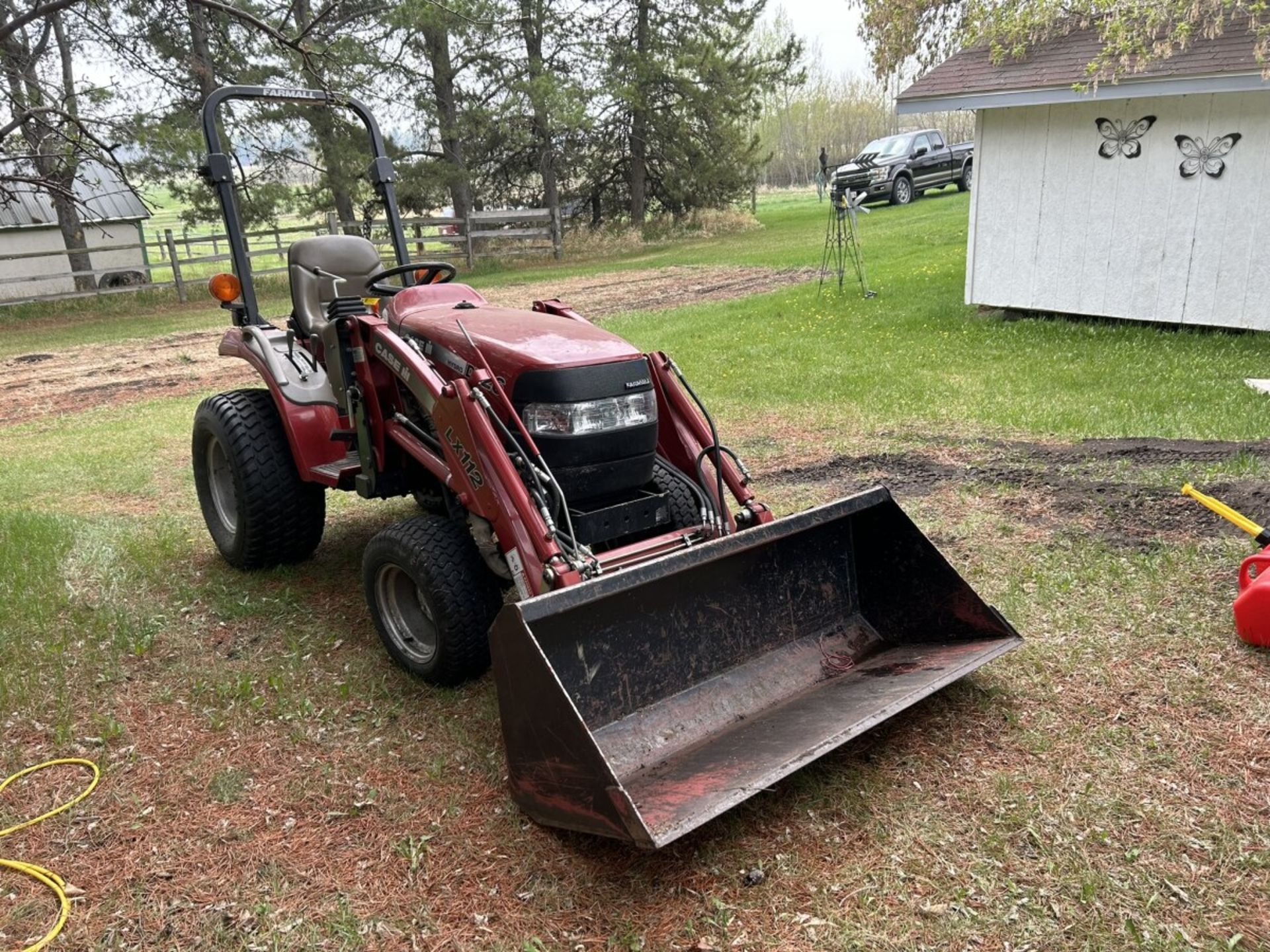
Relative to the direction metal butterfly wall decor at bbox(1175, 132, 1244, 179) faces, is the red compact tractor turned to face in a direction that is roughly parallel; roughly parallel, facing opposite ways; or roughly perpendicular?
roughly perpendicular

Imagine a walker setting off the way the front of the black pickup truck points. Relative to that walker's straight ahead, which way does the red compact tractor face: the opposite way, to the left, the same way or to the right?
to the left

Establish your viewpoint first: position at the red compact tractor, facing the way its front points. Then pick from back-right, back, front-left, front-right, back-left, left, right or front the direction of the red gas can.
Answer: front-left

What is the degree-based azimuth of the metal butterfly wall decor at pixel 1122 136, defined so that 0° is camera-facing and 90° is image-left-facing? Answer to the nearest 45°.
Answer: approximately 0°

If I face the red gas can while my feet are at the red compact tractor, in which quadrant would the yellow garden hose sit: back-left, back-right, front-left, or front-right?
back-right

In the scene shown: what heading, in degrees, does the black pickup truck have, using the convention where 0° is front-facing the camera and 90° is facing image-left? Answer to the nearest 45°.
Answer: approximately 45°

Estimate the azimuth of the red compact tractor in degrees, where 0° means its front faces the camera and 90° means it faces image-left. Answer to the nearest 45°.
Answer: approximately 315°

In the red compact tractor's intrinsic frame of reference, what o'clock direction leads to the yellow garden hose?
The yellow garden hose is roughly at 4 o'clock from the red compact tractor.

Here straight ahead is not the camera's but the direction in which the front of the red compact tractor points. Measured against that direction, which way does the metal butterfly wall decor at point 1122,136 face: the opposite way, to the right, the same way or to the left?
to the right

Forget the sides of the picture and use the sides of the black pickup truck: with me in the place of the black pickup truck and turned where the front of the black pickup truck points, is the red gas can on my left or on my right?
on my left

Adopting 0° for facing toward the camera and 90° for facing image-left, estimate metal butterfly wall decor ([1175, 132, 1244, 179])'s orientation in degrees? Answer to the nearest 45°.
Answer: approximately 0°

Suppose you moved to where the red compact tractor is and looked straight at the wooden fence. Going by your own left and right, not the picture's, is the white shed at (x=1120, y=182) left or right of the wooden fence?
right

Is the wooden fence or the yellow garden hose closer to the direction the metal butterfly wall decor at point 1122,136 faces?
the yellow garden hose

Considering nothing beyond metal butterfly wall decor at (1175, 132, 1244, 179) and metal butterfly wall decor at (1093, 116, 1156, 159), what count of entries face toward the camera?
2

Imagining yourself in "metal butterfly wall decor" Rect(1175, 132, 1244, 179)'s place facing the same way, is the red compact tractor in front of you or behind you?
in front

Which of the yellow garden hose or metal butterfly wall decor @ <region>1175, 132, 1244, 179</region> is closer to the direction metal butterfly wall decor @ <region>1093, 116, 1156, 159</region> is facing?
the yellow garden hose

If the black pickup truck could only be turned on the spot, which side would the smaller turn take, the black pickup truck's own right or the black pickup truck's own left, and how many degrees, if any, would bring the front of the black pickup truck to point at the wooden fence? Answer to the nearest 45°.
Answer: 0° — it already faces it
